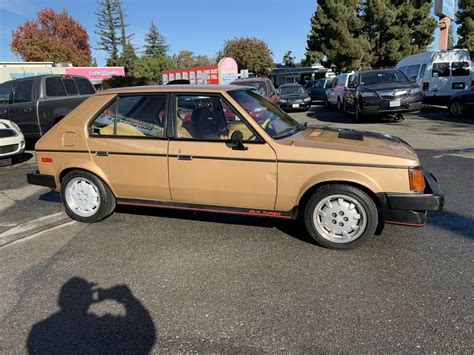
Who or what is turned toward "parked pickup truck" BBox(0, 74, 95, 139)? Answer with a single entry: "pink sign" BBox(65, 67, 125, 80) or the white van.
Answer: the pink sign

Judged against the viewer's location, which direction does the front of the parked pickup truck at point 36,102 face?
facing to the left of the viewer

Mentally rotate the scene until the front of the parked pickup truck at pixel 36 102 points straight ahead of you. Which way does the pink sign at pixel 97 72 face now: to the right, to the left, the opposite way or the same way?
to the left

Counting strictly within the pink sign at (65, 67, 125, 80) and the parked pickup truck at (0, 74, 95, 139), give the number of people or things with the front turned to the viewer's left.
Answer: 1

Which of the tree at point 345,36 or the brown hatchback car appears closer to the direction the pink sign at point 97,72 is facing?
the brown hatchback car

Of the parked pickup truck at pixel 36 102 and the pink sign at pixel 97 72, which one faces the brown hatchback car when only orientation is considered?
the pink sign

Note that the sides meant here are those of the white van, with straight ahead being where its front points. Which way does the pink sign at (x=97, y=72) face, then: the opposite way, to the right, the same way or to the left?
the opposite way
